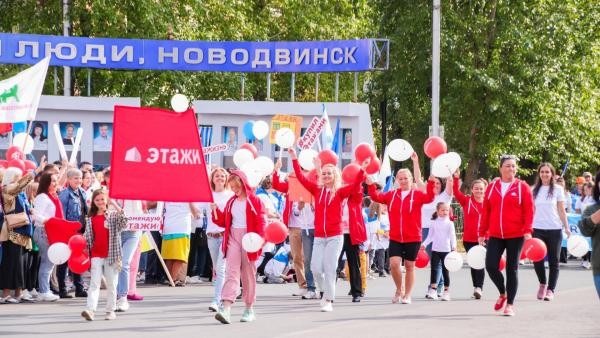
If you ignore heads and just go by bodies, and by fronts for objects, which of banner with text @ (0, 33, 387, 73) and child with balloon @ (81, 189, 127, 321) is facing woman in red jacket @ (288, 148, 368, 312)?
the banner with text

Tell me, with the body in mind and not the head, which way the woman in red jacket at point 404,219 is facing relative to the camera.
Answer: toward the camera

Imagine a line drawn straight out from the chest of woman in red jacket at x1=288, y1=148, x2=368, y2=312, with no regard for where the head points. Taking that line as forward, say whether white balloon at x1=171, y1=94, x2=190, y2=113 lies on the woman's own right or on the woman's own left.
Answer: on the woman's own right

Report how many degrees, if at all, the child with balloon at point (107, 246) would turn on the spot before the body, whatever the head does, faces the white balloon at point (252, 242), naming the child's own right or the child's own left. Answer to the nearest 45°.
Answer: approximately 45° to the child's own left

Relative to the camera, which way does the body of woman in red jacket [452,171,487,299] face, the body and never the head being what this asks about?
toward the camera

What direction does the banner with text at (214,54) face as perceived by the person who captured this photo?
facing the viewer

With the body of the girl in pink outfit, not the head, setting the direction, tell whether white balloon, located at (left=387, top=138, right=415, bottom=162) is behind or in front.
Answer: behind

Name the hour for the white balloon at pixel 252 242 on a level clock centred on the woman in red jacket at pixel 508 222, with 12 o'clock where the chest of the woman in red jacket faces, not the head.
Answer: The white balloon is roughly at 2 o'clock from the woman in red jacket.

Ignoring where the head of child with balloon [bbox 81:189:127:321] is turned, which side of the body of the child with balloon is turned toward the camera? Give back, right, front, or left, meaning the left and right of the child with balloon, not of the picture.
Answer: front

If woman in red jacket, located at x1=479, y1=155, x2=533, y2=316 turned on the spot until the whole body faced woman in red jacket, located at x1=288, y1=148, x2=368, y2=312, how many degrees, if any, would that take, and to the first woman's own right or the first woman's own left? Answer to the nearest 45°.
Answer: approximately 90° to the first woman's own right
